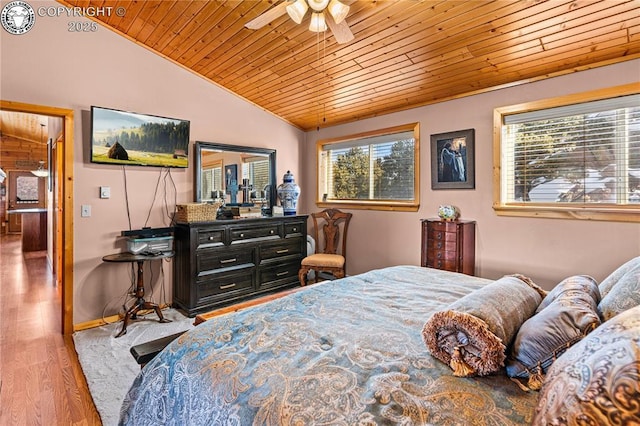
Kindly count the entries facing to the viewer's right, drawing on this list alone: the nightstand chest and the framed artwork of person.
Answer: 0

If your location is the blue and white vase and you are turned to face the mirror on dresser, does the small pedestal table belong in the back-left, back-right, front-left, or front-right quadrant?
front-left

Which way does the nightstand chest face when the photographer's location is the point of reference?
facing the viewer and to the left of the viewer

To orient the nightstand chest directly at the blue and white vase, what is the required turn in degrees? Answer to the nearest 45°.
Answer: approximately 45° to its right

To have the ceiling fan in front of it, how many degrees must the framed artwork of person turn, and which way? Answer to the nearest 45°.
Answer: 0° — it already faces it

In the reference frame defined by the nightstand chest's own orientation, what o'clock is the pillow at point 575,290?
The pillow is roughly at 10 o'clock from the nightstand chest.

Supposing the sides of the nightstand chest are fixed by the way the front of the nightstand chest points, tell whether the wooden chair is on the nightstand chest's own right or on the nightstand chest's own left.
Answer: on the nightstand chest's own right

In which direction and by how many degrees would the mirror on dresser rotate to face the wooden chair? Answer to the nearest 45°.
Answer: approximately 45° to its left

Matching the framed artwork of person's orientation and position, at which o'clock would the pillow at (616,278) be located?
The pillow is roughly at 10 o'clock from the framed artwork of person.

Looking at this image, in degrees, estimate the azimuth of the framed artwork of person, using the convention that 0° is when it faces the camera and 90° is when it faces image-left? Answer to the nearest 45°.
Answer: approximately 45°

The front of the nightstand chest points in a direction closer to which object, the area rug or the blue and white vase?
the area rug

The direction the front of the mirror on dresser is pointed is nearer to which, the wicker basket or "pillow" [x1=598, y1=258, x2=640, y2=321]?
the pillow

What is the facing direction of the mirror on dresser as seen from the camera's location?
facing the viewer and to the right of the viewer
